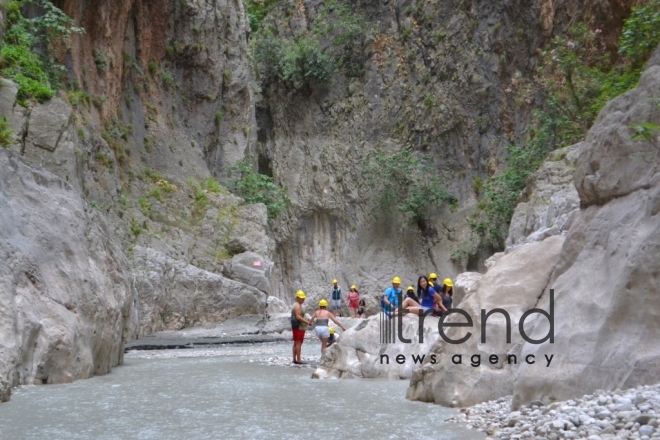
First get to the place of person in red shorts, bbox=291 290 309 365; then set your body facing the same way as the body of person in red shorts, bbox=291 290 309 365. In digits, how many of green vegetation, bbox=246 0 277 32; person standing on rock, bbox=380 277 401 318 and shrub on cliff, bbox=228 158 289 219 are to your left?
2

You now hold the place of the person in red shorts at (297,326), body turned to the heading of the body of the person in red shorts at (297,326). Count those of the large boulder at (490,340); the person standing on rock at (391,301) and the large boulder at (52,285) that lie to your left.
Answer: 0

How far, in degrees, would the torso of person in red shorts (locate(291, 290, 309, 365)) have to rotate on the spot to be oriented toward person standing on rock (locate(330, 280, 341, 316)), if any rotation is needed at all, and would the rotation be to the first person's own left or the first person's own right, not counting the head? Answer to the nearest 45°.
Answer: approximately 90° to the first person's own left

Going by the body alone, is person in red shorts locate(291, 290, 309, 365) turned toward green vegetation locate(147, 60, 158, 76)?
no

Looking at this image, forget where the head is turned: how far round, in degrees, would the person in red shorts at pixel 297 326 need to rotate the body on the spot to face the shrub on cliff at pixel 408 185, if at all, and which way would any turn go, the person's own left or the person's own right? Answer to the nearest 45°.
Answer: approximately 90° to the person's own left

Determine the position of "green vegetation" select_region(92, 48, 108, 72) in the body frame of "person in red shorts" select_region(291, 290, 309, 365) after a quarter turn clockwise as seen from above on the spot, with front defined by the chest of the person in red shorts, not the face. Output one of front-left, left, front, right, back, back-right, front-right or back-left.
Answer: back-right

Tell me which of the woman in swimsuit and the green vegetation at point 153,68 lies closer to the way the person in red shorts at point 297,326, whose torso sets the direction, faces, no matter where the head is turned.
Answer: the woman in swimsuit

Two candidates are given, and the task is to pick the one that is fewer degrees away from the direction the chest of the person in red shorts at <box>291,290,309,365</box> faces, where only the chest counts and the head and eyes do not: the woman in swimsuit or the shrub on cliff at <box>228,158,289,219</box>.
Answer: the woman in swimsuit

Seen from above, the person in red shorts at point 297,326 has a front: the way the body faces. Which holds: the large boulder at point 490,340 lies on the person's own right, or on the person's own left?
on the person's own right

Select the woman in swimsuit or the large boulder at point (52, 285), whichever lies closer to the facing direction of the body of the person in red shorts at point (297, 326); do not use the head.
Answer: the woman in swimsuit

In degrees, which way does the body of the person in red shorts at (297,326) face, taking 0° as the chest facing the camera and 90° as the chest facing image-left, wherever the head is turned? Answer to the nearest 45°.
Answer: approximately 270°
